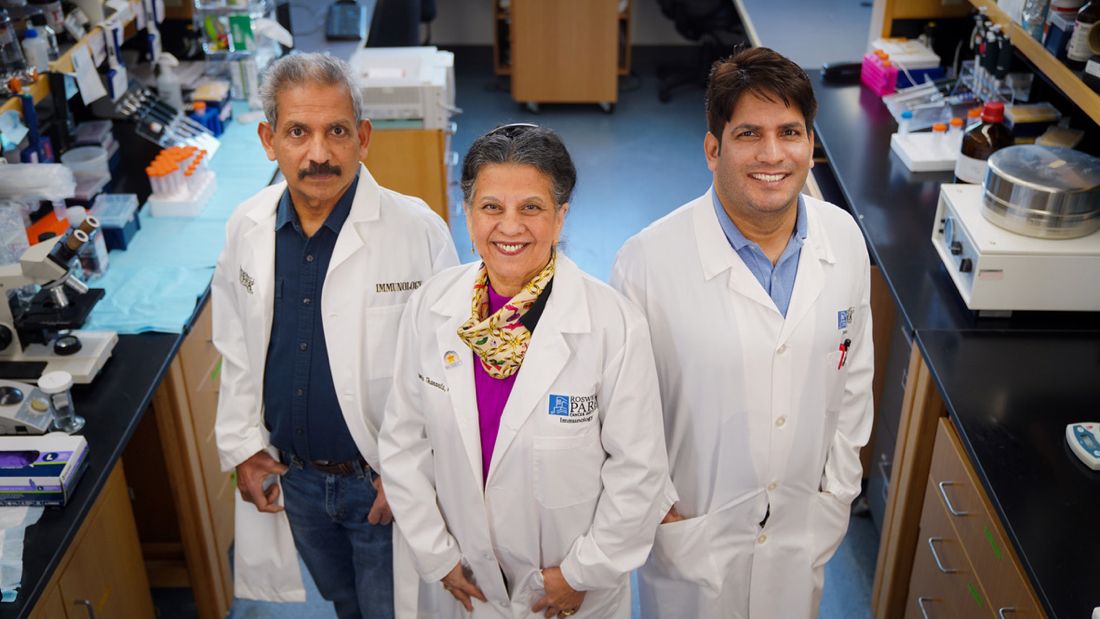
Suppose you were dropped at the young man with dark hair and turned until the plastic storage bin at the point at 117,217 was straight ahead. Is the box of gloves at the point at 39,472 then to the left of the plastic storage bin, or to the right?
left

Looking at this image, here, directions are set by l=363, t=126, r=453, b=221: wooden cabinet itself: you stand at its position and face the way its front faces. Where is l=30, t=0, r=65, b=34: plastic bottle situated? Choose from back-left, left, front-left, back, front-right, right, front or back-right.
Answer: back-right

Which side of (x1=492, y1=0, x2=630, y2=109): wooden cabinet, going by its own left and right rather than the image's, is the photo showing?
front

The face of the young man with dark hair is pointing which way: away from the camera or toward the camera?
toward the camera

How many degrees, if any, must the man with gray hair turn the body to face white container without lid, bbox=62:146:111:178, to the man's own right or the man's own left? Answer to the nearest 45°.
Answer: approximately 135° to the man's own right

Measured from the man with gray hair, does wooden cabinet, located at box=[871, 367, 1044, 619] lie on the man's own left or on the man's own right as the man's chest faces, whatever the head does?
on the man's own left
